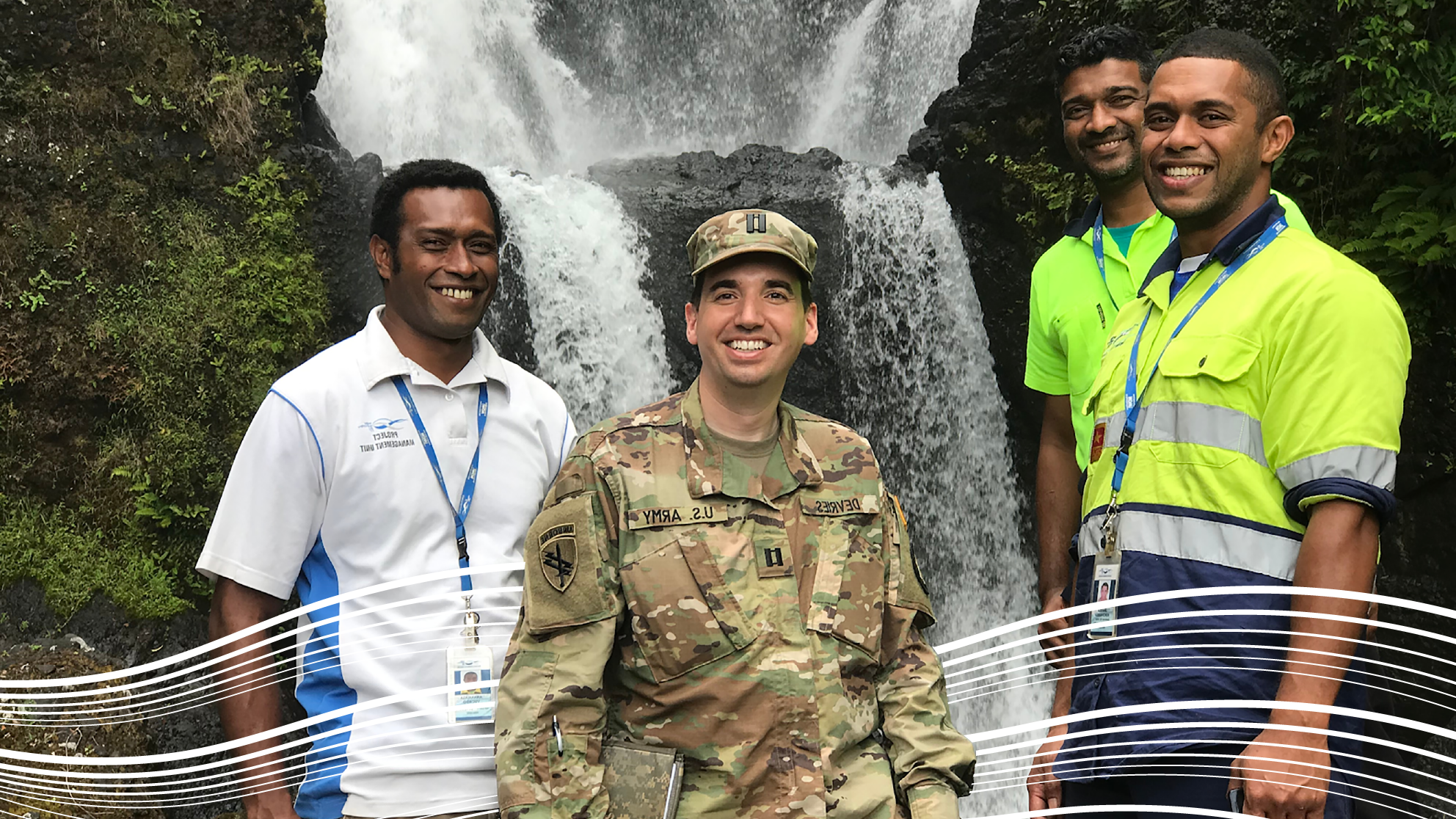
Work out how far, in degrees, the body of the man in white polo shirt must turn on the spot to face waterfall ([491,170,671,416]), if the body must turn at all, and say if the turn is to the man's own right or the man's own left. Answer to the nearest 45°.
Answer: approximately 135° to the man's own left

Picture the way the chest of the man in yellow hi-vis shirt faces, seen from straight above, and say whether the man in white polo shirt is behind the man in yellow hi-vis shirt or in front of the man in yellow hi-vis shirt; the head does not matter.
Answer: in front

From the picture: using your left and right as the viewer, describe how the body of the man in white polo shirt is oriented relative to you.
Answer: facing the viewer and to the right of the viewer

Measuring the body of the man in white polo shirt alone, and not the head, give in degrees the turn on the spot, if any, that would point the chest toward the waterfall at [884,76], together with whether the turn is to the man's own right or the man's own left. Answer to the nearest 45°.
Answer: approximately 90° to the man's own left

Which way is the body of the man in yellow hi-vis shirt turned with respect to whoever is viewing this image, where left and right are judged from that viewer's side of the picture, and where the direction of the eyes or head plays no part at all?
facing the viewer and to the left of the viewer

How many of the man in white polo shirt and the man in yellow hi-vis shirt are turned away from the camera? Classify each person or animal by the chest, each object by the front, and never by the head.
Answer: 0

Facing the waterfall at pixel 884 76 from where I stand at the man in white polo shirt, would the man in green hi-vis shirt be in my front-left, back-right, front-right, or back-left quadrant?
front-right

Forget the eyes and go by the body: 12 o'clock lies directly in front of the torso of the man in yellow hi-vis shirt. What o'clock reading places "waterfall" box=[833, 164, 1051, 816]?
The waterfall is roughly at 4 o'clock from the man in yellow hi-vis shirt.

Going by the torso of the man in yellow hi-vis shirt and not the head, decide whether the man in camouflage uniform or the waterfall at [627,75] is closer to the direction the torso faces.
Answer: the man in camouflage uniform

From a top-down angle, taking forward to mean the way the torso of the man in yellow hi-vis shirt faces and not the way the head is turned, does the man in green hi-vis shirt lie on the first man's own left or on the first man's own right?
on the first man's own right
